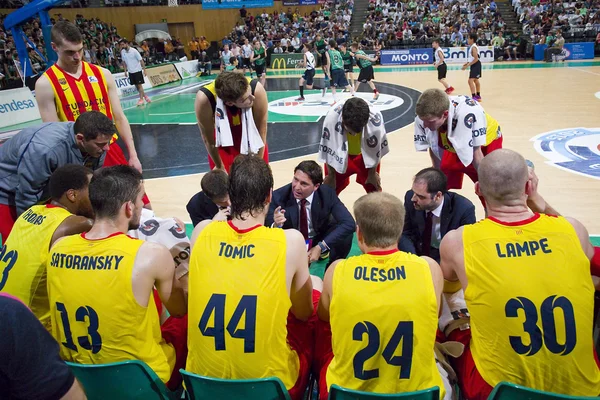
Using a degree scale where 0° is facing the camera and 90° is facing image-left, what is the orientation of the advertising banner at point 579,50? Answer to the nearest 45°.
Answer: approximately 0°

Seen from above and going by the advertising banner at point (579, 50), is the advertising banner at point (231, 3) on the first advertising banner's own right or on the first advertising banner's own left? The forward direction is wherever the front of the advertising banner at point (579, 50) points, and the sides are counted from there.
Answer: on the first advertising banner's own right

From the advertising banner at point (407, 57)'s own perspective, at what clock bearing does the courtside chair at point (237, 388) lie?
The courtside chair is roughly at 12 o'clock from the advertising banner.

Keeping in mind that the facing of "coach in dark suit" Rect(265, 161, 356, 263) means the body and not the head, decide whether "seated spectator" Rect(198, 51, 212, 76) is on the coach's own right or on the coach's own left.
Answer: on the coach's own right

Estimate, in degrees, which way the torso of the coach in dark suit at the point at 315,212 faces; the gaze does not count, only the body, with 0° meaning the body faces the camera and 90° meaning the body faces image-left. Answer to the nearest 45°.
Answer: approximately 45°

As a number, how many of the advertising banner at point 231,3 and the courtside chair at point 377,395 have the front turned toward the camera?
1

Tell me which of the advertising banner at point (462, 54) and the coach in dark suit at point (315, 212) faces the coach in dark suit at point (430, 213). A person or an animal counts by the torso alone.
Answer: the advertising banner

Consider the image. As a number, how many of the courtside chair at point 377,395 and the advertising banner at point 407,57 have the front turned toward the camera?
1

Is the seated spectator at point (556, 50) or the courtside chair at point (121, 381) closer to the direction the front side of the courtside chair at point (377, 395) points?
the seated spectator
